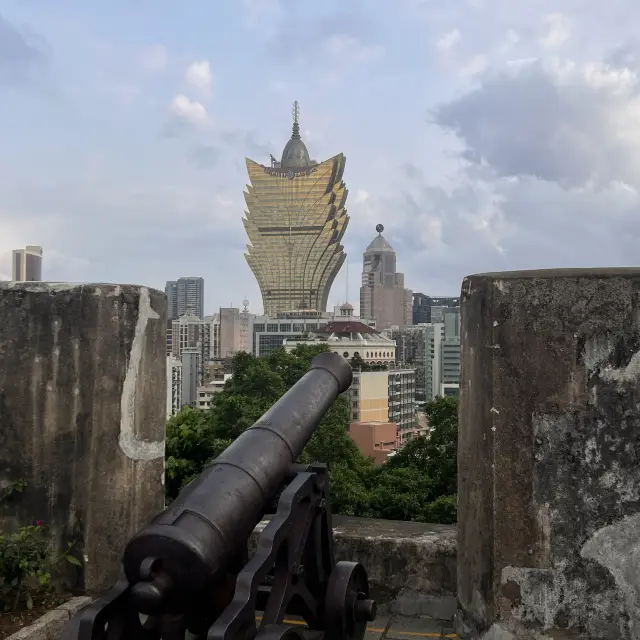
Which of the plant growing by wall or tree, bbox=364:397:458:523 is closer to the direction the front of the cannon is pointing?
the tree

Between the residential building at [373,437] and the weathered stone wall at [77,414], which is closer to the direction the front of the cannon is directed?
the residential building

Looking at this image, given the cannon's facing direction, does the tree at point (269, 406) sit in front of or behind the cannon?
in front

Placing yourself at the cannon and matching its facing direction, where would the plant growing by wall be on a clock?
The plant growing by wall is roughly at 9 o'clock from the cannon.

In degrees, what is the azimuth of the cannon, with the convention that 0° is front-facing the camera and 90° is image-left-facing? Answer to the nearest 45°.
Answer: approximately 225°

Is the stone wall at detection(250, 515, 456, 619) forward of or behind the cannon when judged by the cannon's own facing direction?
forward

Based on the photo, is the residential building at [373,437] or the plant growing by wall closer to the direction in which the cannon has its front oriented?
the residential building

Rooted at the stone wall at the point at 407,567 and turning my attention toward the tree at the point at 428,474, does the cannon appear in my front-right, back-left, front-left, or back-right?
back-left

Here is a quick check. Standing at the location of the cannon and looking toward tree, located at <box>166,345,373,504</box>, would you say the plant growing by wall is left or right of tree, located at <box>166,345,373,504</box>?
left
